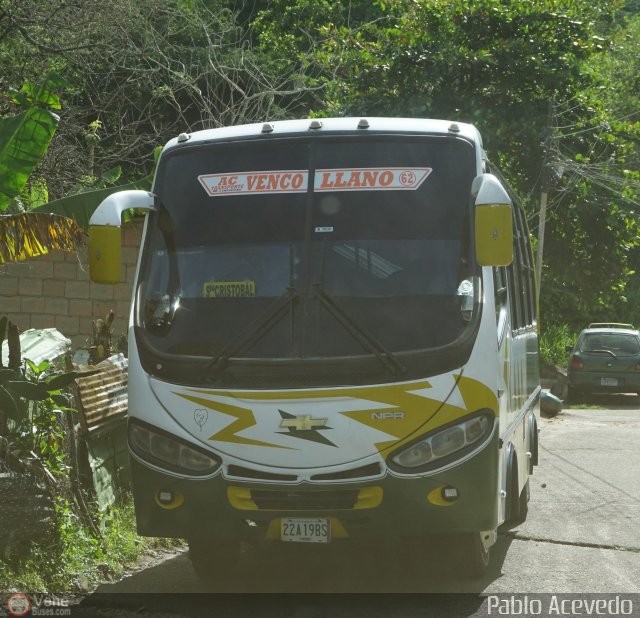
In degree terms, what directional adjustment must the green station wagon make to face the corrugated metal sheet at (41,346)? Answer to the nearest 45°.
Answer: approximately 180°

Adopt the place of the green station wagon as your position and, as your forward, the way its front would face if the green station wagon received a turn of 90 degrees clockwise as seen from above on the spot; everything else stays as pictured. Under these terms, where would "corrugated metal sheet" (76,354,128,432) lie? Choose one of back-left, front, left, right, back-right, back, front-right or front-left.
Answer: right

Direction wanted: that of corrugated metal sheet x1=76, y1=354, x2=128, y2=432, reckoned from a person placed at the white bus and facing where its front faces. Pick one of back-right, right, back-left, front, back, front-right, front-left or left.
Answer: back-right

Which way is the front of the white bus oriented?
toward the camera

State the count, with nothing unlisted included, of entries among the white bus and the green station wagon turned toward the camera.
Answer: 1

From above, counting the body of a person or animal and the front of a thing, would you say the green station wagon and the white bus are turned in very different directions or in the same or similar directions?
very different directions

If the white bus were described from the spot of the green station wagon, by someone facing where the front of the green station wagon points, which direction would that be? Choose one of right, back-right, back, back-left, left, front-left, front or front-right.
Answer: back

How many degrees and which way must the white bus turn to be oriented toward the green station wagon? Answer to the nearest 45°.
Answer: approximately 180°

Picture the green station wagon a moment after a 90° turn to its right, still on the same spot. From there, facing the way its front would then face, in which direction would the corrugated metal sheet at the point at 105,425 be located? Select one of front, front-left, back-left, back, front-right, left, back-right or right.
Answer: right

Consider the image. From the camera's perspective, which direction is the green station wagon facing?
away from the camera
